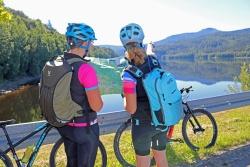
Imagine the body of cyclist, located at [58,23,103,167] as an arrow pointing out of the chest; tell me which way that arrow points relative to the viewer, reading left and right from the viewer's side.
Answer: facing away from the viewer and to the right of the viewer

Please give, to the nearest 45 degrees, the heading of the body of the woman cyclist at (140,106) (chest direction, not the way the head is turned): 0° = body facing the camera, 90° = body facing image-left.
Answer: approximately 135°

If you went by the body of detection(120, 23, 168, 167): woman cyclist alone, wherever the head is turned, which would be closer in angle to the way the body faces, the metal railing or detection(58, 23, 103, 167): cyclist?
the metal railing

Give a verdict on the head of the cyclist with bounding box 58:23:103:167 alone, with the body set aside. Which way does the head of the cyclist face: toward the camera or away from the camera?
away from the camera
